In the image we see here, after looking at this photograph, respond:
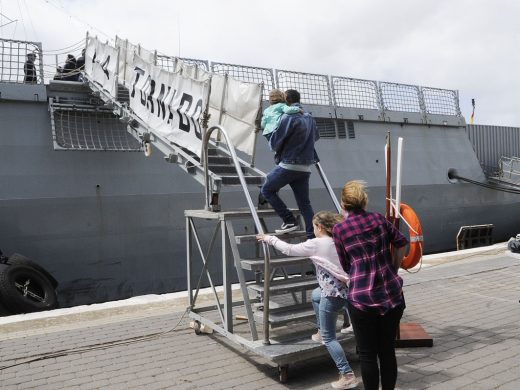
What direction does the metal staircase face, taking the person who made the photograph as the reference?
facing the viewer and to the right of the viewer

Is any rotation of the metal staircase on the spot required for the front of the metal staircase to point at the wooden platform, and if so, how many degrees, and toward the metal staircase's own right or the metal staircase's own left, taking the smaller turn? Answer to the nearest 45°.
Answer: approximately 45° to the metal staircase's own left

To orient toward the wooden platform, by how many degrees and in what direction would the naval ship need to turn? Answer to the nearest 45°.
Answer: approximately 90° to its left

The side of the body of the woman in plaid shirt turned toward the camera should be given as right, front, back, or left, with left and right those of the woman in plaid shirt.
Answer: back

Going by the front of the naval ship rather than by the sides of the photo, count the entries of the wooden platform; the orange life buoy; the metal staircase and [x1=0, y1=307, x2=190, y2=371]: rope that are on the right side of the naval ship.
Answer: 0

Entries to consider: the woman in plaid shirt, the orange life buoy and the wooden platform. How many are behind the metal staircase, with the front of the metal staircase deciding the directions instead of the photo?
0

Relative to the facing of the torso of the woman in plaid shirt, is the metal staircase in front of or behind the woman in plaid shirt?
in front

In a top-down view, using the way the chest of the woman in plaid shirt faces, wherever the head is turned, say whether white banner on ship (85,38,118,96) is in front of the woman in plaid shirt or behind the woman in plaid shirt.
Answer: in front

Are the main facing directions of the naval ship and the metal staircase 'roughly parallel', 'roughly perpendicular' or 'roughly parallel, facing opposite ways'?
roughly perpendicular

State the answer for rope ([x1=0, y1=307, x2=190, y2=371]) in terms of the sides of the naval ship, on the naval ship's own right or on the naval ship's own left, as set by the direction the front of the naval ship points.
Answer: on the naval ship's own left

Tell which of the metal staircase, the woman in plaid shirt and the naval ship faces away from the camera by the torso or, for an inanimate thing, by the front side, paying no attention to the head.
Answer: the woman in plaid shirt

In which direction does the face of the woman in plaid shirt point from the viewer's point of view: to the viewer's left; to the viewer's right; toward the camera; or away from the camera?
away from the camera

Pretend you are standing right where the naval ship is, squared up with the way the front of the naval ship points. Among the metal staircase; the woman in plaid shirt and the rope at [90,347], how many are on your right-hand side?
0

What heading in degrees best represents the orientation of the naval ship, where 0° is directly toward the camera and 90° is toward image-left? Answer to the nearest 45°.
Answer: approximately 45°

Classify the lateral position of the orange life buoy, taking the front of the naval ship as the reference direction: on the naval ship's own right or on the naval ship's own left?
on the naval ship's own left

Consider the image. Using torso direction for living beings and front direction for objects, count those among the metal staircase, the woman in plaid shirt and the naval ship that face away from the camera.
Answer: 1
